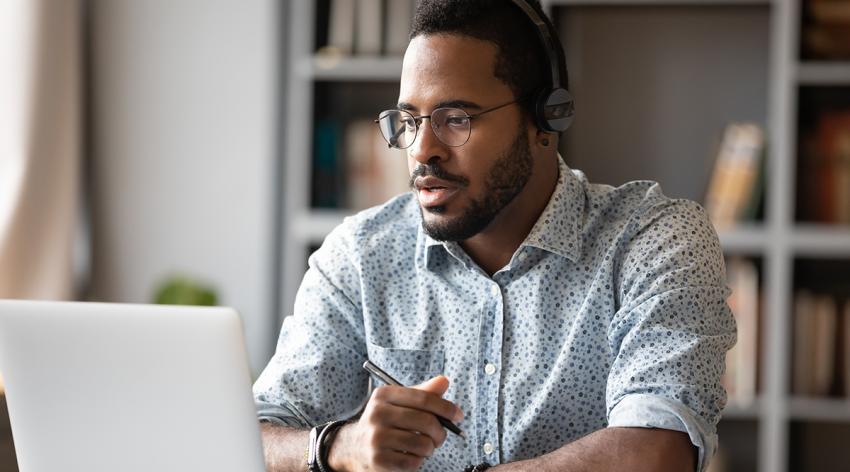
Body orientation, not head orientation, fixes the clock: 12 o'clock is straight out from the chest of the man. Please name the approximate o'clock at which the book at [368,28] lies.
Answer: The book is roughly at 4 o'clock from the man.

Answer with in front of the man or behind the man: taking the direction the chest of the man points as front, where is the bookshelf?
behind

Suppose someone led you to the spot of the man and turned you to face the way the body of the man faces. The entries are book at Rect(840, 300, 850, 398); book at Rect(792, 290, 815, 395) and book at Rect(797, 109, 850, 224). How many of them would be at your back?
3

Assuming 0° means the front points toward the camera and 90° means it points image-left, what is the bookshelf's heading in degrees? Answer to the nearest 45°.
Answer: approximately 0°

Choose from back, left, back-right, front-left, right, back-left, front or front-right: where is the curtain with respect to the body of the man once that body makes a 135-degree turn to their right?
front-left

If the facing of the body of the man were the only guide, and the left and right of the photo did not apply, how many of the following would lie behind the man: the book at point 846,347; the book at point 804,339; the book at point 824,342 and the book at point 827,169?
4

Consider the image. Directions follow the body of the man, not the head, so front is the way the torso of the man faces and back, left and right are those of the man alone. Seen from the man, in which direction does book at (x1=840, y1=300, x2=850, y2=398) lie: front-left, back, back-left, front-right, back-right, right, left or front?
back

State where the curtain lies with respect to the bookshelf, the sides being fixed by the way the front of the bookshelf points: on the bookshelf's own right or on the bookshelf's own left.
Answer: on the bookshelf's own right
